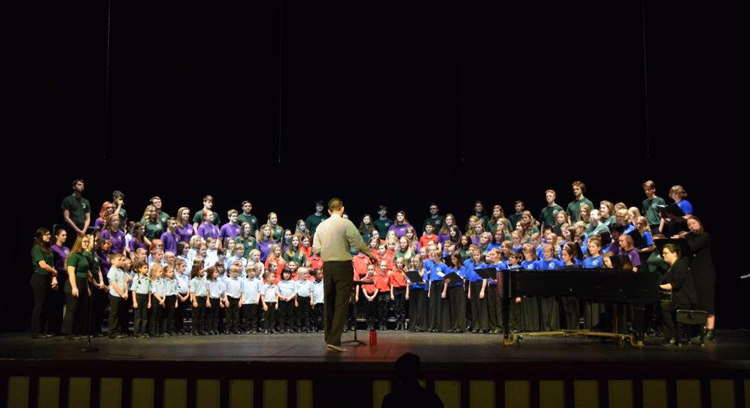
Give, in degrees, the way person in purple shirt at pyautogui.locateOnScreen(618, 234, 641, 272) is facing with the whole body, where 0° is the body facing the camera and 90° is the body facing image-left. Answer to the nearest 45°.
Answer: approximately 45°

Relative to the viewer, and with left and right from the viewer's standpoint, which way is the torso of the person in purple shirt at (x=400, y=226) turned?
facing the viewer

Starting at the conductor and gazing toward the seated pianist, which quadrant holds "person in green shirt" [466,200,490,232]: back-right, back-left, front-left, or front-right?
front-left

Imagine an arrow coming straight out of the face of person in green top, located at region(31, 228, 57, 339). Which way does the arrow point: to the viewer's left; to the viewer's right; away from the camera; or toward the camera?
to the viewer's right

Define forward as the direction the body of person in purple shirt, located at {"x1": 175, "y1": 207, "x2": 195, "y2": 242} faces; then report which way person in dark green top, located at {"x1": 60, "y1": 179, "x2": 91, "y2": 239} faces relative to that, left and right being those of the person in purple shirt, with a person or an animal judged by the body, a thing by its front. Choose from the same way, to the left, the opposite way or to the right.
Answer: the same way

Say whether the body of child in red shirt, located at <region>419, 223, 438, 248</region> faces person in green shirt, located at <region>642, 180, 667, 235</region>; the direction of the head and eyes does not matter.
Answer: no

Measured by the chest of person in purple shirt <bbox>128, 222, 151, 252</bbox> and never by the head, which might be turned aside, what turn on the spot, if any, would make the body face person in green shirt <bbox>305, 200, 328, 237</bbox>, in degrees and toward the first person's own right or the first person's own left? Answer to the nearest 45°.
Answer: approximately 90° to the first person's own left

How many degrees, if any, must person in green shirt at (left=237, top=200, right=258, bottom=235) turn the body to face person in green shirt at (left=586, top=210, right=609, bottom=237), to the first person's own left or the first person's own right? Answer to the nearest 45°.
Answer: approximately 45° to the first person's own left

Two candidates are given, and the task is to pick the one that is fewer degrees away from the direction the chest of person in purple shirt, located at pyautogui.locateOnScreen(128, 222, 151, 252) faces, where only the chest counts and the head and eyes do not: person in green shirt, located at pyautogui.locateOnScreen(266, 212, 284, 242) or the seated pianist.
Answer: the seated pianist

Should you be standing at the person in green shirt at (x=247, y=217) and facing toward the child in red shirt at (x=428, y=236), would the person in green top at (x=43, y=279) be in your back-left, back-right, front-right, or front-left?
back-right

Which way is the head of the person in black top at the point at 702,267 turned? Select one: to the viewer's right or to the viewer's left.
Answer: to the viewer's left

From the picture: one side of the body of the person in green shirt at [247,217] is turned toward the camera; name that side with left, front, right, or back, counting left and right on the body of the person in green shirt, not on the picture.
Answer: front

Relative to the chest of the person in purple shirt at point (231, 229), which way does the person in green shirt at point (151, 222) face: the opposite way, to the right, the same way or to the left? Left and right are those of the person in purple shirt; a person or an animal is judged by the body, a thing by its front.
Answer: the same way

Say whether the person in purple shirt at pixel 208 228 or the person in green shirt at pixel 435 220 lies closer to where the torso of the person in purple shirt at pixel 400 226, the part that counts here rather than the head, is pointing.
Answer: the person in purple shirt

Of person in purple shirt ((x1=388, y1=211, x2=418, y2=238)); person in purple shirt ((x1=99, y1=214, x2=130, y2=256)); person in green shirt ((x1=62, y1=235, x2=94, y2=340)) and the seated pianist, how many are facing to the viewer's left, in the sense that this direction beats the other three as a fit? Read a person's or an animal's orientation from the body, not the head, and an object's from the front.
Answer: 1

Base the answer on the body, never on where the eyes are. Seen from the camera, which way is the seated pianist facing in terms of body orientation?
to the viewer's left

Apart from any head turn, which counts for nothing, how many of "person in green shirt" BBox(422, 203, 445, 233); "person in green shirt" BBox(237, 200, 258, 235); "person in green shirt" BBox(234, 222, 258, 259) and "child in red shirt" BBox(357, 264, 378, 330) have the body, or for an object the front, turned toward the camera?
4
